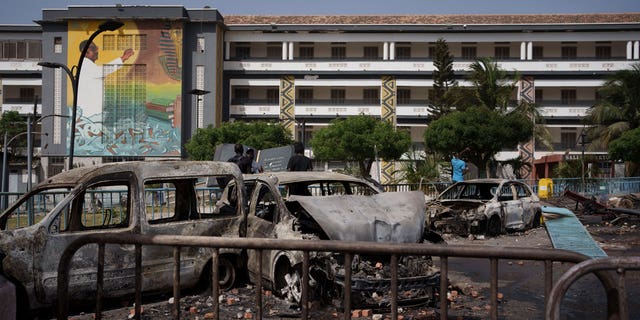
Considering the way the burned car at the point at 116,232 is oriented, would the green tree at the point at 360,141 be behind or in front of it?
behind

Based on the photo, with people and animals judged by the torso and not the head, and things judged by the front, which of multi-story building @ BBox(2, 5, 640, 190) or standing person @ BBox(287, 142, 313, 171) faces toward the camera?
the multi-story building

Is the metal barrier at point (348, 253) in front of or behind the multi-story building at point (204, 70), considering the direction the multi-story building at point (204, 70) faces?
in front

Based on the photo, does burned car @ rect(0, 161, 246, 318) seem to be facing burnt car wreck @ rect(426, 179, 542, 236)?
no

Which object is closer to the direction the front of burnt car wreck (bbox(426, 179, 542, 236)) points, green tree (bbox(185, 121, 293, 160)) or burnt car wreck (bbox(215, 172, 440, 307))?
the burnt car wreck

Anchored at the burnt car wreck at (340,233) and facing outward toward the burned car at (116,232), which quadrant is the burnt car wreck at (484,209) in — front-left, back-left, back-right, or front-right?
back-right

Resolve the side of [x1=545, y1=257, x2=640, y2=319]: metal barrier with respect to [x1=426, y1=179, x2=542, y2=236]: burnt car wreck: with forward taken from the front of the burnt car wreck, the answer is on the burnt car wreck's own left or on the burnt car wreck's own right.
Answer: on the burnt car wreck's own left

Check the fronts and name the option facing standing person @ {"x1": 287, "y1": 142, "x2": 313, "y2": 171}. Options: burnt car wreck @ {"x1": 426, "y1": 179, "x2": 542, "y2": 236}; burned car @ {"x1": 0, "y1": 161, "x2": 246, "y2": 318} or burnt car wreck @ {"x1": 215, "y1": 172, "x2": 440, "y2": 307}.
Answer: burnt car wreck @ {"x1": 426, "y1": 179, "x2": 542, "y2": 236}

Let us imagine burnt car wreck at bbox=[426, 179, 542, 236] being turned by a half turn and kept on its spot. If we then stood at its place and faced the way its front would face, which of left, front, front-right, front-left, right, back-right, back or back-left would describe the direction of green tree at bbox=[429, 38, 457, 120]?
front-left

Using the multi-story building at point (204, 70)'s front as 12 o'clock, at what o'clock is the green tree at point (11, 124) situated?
The green tree is roughly at 3 o'clock from the multi-story building.

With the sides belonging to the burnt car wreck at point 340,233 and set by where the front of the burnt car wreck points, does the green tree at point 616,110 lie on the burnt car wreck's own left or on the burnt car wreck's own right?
on the burnt car wreck's own left

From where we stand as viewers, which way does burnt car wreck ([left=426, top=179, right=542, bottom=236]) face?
facing the viewer and to the left of the viewer

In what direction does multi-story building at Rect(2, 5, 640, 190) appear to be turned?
toward the camera

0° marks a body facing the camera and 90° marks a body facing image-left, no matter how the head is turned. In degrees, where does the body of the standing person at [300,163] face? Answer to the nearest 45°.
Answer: approximately 180°
